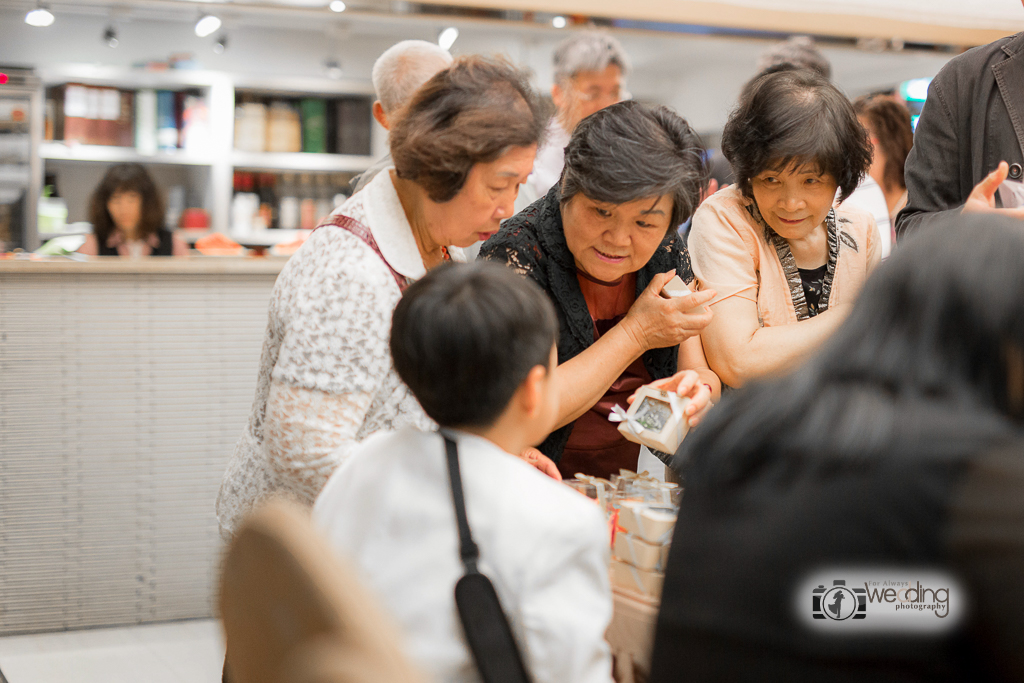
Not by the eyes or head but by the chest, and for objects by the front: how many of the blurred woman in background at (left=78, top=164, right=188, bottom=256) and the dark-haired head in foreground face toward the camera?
1

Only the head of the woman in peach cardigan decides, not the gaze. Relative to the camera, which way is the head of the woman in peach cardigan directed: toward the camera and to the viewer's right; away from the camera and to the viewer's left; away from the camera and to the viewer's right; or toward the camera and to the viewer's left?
toward the camera and to the viewer's left

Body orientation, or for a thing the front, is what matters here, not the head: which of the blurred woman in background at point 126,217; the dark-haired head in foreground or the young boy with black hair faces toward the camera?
the blurred woman in background

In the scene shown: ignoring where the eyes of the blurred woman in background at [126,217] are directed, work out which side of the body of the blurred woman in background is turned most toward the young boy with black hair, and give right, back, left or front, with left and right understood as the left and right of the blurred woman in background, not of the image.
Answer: front

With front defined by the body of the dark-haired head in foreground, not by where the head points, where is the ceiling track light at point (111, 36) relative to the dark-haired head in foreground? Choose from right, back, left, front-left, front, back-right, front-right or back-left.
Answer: left

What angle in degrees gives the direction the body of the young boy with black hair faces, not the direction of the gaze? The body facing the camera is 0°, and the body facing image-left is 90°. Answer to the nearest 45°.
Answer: approximately 225°

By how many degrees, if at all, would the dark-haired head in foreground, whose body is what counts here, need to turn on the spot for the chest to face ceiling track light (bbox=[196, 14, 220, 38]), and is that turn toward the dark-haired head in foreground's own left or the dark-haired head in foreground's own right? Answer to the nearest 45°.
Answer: approximately 90° to the dark-haired head in foreground's own left

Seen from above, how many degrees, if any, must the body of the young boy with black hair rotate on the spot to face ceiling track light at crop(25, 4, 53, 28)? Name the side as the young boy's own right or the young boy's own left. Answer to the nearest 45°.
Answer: approximately 90° to the young boy's own left

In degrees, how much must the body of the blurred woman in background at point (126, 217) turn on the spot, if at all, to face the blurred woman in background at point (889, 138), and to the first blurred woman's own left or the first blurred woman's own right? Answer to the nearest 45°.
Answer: approximately 45° to the first blurred woman's own left

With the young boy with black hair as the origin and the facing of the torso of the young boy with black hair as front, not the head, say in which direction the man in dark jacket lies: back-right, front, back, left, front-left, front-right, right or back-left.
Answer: front

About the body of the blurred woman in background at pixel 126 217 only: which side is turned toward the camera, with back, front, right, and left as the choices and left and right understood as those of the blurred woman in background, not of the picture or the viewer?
front

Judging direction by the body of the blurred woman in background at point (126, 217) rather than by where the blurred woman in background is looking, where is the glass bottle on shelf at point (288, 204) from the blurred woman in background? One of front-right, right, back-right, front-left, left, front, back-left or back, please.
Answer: back-left

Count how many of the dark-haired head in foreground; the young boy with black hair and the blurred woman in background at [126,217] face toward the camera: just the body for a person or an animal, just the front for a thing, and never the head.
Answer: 1

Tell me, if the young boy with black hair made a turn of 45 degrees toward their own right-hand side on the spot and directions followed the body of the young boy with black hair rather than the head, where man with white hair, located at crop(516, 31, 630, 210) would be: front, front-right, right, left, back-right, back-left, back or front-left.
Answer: left

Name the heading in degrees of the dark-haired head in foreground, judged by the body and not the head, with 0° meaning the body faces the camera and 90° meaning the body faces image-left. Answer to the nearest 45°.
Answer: approximately 225°
